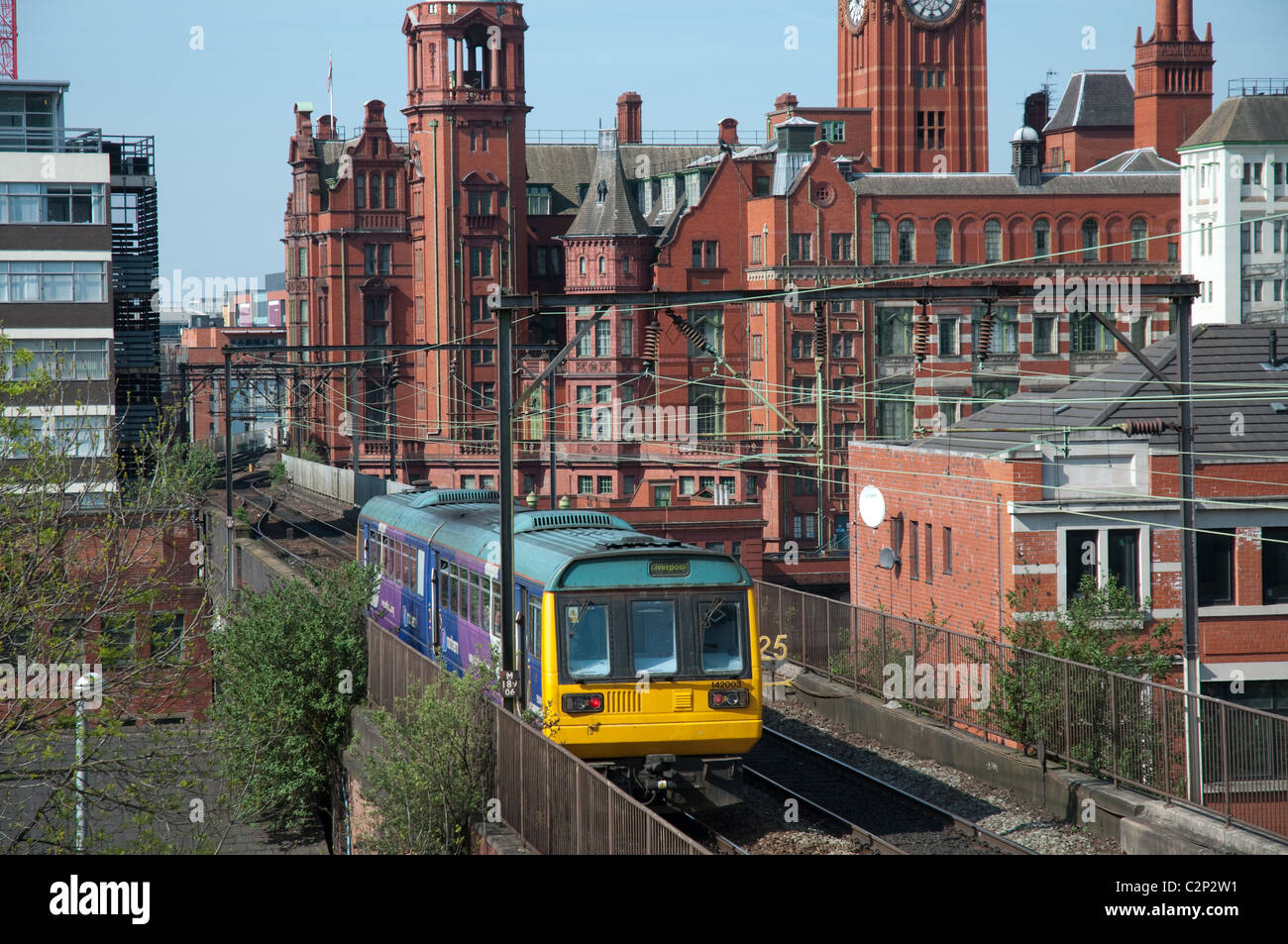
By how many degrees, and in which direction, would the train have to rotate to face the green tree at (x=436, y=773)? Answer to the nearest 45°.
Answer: approximately 90° to its right

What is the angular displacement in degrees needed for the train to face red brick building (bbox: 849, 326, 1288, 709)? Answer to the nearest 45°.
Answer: approximately 90° to its left

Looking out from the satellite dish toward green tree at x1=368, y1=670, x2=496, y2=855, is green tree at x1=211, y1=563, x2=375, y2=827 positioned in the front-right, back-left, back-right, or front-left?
front-right

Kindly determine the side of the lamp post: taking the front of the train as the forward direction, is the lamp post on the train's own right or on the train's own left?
on the train's own right

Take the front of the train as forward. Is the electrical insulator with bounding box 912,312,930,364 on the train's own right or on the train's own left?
on the train's own left

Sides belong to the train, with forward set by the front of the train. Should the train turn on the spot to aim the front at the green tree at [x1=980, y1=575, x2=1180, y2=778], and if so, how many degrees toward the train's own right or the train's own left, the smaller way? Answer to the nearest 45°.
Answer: approximately 90° to the train's own left

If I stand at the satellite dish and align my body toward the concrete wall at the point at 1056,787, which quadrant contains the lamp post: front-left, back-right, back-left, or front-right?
front-right

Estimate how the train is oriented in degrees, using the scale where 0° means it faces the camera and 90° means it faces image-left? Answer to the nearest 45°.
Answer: approximately 315°
